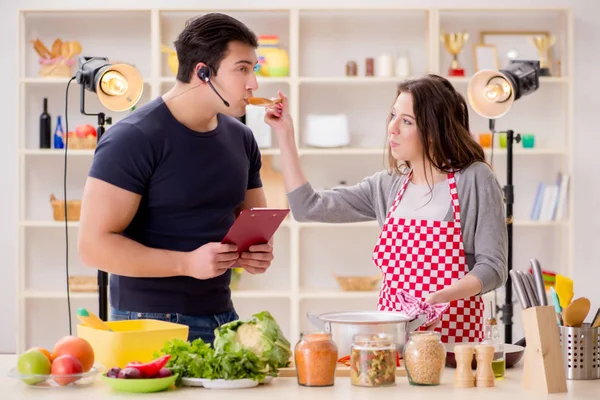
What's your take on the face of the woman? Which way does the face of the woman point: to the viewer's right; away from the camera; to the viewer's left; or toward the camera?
to the viewer's left

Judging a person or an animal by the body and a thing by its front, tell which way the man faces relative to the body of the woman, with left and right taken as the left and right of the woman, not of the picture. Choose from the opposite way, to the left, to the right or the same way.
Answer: to the left

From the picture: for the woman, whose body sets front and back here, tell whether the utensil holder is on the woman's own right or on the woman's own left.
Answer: on the woman's own left

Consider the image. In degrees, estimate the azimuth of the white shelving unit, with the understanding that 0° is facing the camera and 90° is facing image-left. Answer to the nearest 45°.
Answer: approximately 0°

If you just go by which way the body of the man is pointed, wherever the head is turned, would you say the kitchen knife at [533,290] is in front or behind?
in front

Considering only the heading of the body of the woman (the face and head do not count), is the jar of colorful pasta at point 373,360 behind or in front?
in front

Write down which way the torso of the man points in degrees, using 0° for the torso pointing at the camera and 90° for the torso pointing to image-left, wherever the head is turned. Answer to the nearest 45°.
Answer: approximately 315°

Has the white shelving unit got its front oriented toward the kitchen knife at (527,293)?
yes

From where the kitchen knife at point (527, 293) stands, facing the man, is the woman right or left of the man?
right

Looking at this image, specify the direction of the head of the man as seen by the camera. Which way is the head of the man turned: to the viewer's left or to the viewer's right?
to the viewer's right

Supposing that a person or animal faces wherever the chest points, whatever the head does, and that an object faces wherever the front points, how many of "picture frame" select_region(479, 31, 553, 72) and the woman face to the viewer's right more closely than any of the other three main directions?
0

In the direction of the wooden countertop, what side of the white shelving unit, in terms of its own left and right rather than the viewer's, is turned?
front
